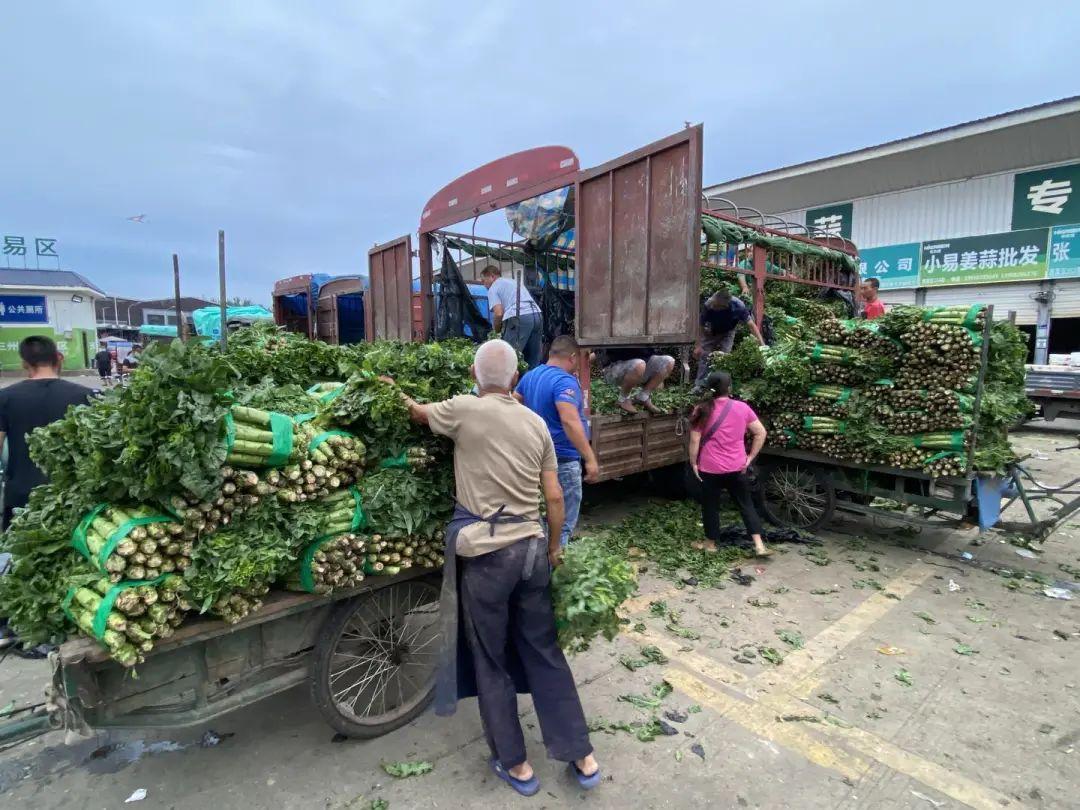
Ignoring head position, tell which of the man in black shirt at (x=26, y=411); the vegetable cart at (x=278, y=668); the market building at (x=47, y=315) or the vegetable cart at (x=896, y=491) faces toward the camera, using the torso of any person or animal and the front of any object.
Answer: the market building

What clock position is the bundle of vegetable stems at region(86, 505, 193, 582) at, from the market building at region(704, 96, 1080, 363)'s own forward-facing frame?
The bundle of vegetable stems is roughly at 11 o'clock from the market building.

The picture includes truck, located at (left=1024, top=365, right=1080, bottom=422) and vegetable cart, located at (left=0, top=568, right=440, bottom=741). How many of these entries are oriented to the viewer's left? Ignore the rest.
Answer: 1

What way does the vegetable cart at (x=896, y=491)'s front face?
to the viewer's right

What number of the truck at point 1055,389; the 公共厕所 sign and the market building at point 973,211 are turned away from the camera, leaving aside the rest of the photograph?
0

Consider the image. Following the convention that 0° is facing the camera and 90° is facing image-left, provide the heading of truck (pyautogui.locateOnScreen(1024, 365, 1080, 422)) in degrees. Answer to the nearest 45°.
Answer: approximately 270°

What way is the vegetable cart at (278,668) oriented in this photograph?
to the viewer's left

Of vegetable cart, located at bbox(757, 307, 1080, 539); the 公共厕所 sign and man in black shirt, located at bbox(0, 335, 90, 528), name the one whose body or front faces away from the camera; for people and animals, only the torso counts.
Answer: the man in black shirt

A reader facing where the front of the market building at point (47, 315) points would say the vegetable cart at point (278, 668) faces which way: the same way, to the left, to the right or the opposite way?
to the right

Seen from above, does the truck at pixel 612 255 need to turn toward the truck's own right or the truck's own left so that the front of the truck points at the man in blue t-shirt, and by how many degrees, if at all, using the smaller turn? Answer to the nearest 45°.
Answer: approximately 135° to the truck's own right

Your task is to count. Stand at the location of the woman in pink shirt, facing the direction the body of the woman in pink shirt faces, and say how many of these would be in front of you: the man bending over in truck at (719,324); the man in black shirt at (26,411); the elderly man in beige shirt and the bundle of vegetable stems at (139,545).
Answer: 1

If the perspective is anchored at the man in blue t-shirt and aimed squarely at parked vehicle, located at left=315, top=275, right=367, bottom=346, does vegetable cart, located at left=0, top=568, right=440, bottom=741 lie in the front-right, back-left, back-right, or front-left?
back-left

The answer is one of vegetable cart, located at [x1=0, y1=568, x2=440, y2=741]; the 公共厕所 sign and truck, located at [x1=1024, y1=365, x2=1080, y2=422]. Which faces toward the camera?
the 公共厕所 sign

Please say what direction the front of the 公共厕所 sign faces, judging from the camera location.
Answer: facing the viewer

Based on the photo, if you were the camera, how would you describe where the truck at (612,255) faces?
facing away from the viewer and to the right of the viewer

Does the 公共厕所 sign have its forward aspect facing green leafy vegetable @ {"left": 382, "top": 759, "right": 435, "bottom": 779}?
yes

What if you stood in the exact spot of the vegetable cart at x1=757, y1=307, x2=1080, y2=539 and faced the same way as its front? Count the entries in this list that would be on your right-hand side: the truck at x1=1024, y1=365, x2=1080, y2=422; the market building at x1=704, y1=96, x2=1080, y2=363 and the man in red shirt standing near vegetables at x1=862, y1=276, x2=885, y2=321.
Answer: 0
